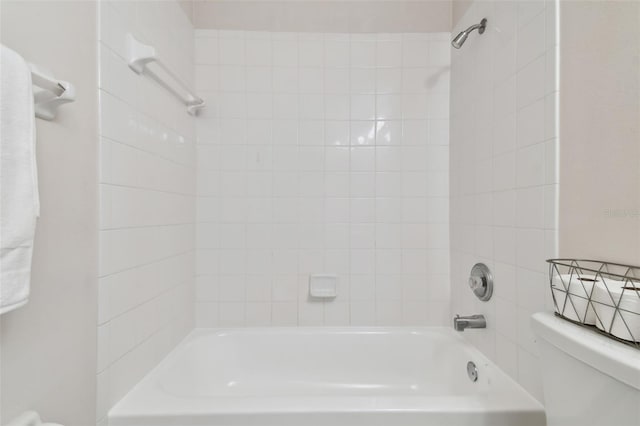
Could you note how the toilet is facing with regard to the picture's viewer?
facing the viewer and to the left of the viewer

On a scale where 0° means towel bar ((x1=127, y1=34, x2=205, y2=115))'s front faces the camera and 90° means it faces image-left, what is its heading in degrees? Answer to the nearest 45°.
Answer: approximately 270°

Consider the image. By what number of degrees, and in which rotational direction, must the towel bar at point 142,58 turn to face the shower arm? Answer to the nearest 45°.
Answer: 0° — it already faces it

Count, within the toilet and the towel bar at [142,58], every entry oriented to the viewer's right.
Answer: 1

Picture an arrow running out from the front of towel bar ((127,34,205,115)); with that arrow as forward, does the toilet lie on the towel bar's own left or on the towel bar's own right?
on the towel bar's own right

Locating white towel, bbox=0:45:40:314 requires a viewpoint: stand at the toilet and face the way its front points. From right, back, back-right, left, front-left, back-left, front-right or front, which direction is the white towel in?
front
